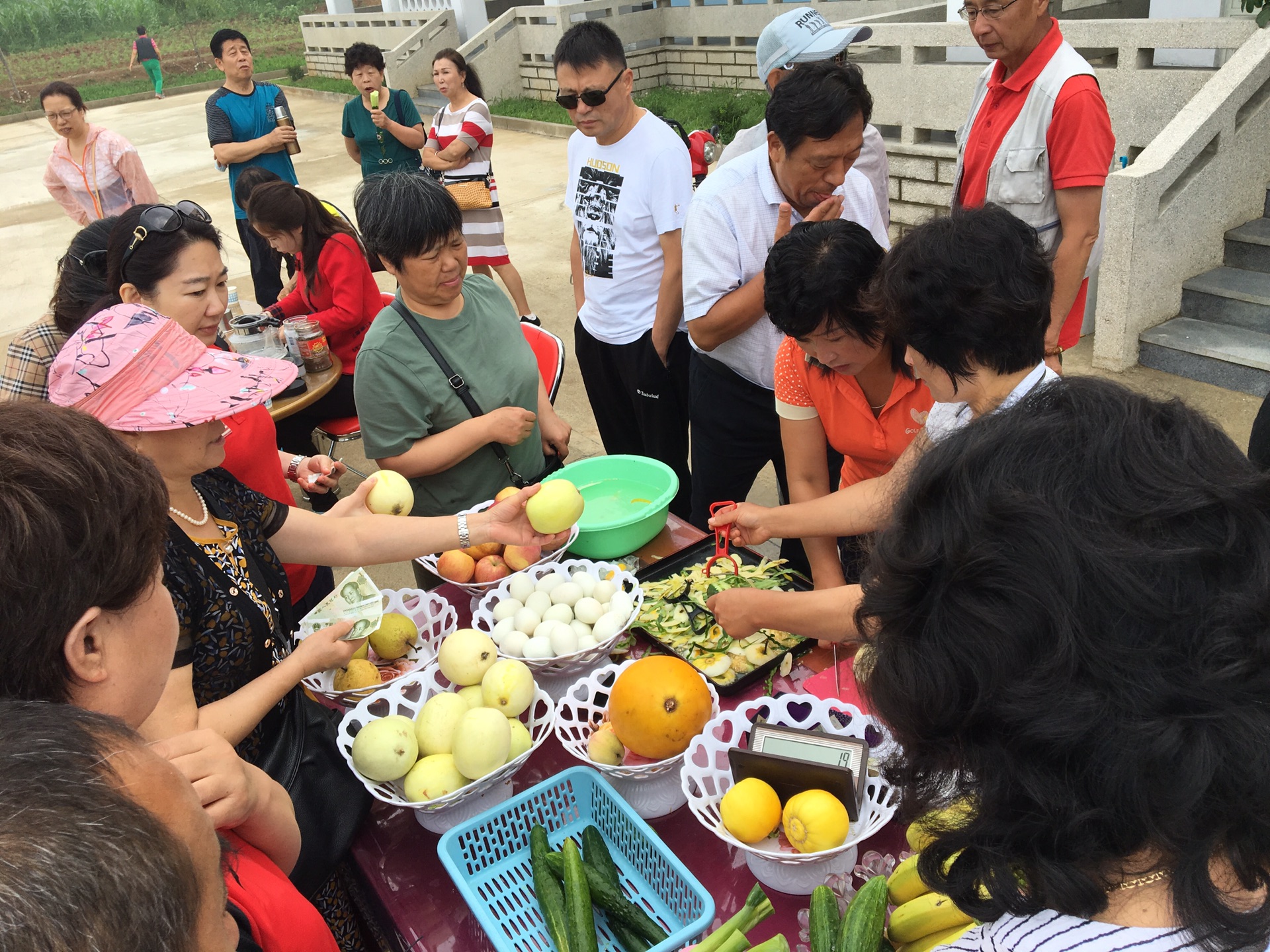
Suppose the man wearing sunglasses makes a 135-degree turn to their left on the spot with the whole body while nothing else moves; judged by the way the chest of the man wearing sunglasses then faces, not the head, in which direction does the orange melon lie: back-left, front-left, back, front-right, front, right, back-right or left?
right

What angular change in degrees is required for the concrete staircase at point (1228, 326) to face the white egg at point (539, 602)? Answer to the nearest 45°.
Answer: approximately 45° to its left

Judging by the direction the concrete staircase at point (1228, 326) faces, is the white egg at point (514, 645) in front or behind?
in front

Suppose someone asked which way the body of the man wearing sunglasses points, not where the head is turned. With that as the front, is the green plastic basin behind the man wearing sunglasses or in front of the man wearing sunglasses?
in front

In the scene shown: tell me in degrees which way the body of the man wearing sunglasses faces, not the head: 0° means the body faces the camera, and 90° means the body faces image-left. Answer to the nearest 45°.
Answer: approximately 45°

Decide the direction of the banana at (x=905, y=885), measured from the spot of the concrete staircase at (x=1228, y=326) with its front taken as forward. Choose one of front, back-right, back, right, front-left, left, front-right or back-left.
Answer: front-left

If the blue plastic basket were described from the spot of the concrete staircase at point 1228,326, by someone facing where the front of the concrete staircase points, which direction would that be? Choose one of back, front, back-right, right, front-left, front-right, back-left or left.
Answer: front-left

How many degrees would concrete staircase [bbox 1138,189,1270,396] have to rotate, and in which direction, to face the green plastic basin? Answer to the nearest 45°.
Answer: approximately 45° to its left

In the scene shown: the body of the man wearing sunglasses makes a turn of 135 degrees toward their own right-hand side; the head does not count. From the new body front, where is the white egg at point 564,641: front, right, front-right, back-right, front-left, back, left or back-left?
back

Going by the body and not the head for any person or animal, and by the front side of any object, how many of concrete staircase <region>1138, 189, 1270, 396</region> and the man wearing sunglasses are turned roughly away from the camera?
0

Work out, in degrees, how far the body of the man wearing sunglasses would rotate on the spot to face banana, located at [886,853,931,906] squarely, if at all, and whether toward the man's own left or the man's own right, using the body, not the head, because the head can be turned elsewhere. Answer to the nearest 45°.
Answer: approximately 45° to the man's own left
